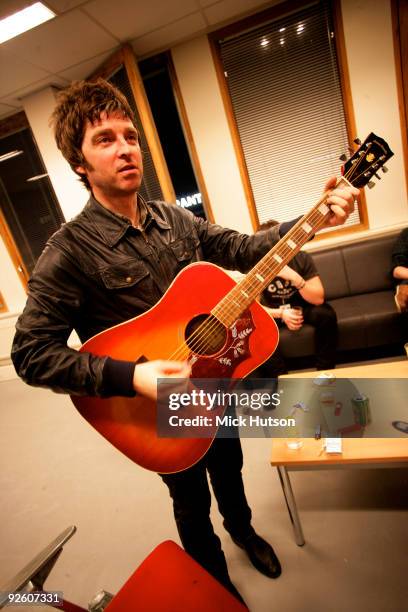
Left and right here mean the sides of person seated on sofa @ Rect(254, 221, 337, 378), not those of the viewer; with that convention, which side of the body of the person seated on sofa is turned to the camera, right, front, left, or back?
front

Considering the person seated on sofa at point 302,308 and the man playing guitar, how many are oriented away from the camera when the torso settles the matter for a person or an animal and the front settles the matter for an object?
0

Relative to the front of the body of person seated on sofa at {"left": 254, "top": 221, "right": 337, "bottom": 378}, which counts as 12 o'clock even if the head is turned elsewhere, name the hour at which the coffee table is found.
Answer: The coffee table is roughly at 12 o'clock from the person seated on sofa.

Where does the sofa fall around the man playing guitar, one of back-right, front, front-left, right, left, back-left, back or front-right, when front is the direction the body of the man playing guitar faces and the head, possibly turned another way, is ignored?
left

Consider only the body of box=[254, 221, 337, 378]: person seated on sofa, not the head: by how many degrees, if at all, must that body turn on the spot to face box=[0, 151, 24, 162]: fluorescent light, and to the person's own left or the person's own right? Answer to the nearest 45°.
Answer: approximately 135° to the person's own right

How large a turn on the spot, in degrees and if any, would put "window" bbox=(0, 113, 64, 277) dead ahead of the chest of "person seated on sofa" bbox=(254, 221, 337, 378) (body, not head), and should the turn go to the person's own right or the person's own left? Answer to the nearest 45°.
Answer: approximately 135° to the person's own right

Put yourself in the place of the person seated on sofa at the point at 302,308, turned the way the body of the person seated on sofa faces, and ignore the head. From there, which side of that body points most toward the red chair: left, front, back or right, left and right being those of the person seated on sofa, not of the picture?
front

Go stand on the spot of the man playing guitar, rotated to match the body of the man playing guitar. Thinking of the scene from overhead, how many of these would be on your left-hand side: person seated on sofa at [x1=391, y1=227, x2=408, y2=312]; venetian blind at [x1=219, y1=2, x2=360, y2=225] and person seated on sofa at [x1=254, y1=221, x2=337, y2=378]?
3

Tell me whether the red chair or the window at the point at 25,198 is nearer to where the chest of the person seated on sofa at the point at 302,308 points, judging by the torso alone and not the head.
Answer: the red chair
